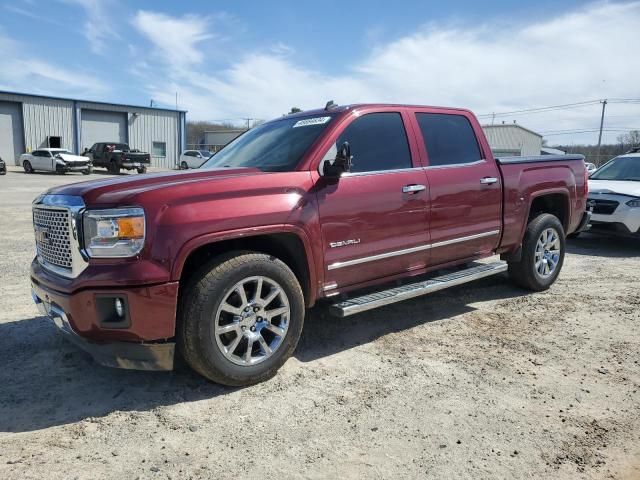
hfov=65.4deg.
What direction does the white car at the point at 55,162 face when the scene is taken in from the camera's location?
facing the viewer and to the right of the viewer

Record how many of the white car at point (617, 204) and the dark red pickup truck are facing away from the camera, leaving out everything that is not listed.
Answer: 0

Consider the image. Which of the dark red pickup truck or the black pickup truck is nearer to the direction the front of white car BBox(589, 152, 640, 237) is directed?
the dark red pickup truck

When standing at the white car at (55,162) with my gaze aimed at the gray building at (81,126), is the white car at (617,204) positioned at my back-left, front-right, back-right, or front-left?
back-right

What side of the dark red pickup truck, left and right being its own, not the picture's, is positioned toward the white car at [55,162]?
right

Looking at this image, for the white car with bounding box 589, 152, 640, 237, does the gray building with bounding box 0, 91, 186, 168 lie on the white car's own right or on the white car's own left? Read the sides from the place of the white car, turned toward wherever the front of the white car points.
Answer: on the white car's own right

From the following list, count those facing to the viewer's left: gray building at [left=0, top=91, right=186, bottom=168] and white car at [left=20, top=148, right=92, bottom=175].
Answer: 0

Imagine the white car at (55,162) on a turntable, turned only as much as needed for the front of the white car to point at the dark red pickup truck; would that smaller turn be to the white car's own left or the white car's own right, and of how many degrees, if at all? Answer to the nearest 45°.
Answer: approximately 45° to the white car's own right

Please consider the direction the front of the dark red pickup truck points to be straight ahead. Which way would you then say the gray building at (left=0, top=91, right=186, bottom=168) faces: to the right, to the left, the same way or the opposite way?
to the left
